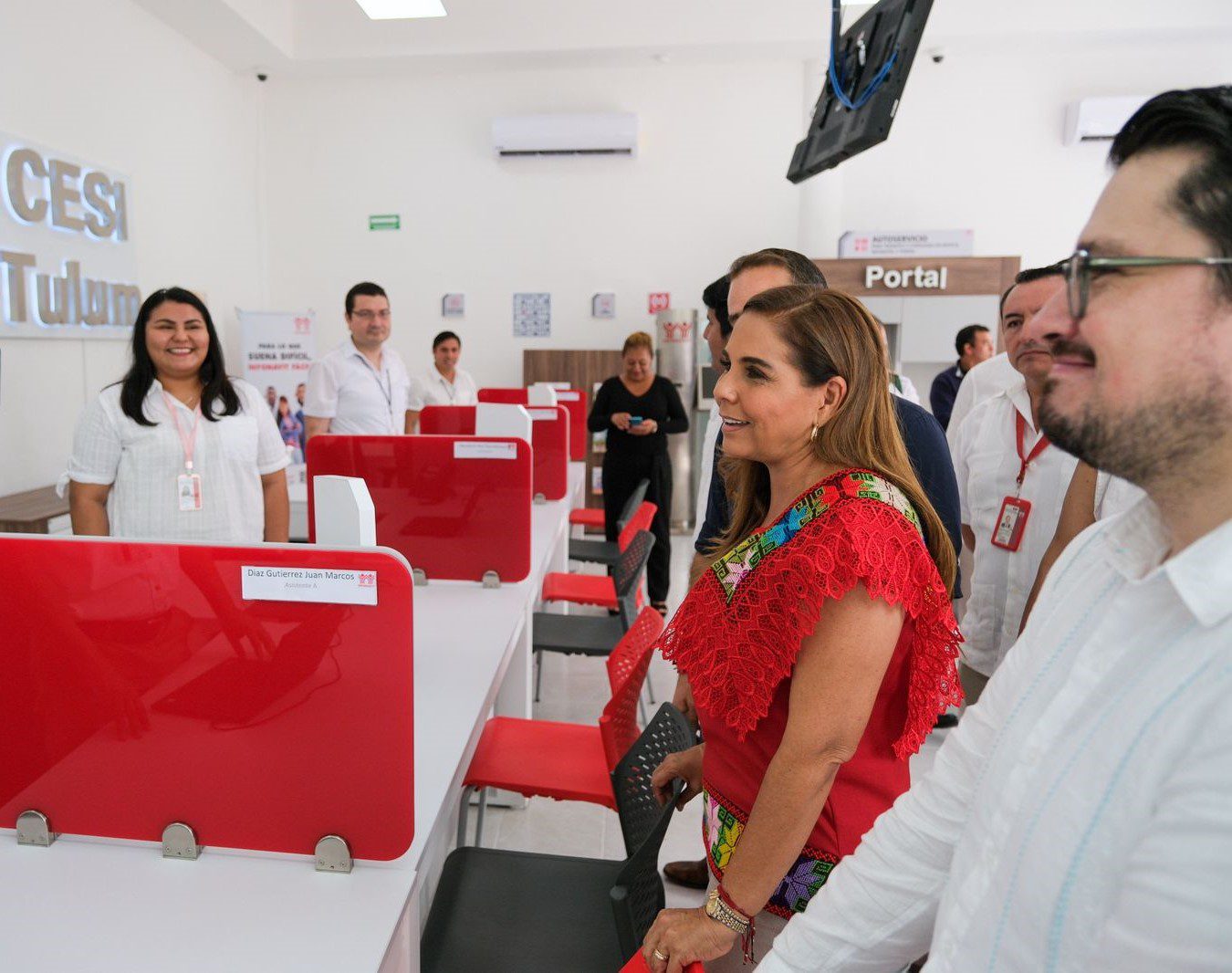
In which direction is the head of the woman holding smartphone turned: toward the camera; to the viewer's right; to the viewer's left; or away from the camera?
toward the camera

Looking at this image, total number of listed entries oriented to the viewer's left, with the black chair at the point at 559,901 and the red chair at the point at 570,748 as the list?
2

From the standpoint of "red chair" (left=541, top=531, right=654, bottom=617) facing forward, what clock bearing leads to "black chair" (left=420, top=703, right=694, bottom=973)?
The black chair is roughly at 9 o'clock from the red chair.

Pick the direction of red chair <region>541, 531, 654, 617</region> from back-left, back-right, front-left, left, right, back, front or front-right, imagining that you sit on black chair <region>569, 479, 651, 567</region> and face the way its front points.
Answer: left

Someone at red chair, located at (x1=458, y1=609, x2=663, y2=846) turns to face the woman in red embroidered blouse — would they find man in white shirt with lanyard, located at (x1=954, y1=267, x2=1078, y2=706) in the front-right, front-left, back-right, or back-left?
front-left

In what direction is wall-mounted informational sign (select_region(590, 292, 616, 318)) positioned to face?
toward the camera

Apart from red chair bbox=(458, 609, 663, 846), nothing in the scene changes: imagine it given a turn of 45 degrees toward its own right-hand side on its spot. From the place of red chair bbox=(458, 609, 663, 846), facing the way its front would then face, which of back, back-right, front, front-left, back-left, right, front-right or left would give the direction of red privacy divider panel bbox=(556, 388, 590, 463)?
front-right

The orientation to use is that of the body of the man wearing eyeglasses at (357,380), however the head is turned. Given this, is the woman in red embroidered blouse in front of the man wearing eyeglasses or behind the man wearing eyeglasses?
in front

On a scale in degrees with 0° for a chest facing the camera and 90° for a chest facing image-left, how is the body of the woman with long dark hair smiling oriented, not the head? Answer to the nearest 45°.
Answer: approximately 0°

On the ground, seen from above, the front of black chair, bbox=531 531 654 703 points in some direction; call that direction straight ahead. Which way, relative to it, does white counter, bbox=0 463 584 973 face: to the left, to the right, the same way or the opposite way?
the opposite way

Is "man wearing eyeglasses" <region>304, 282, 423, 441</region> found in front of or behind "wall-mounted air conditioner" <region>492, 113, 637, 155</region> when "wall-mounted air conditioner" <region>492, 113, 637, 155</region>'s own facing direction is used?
in front

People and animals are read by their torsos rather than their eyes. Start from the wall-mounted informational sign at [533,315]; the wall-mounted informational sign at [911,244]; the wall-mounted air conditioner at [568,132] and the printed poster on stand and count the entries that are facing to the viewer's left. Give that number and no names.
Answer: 0

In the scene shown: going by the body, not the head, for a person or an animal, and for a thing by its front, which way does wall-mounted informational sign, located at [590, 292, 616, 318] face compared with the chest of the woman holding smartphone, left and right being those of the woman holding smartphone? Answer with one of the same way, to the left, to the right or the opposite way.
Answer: the same way

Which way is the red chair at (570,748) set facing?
to the viewer's left

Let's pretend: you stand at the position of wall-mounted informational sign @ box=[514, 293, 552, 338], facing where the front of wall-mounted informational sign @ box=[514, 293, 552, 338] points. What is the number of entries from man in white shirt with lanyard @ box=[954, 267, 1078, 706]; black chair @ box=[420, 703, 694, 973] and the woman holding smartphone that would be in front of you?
3

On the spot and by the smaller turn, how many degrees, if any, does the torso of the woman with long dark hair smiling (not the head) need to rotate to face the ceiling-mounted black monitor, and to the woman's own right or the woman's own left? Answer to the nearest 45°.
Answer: approximately 90° to the woman's own left

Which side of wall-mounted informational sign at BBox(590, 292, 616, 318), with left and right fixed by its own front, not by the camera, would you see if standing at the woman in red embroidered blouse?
front
